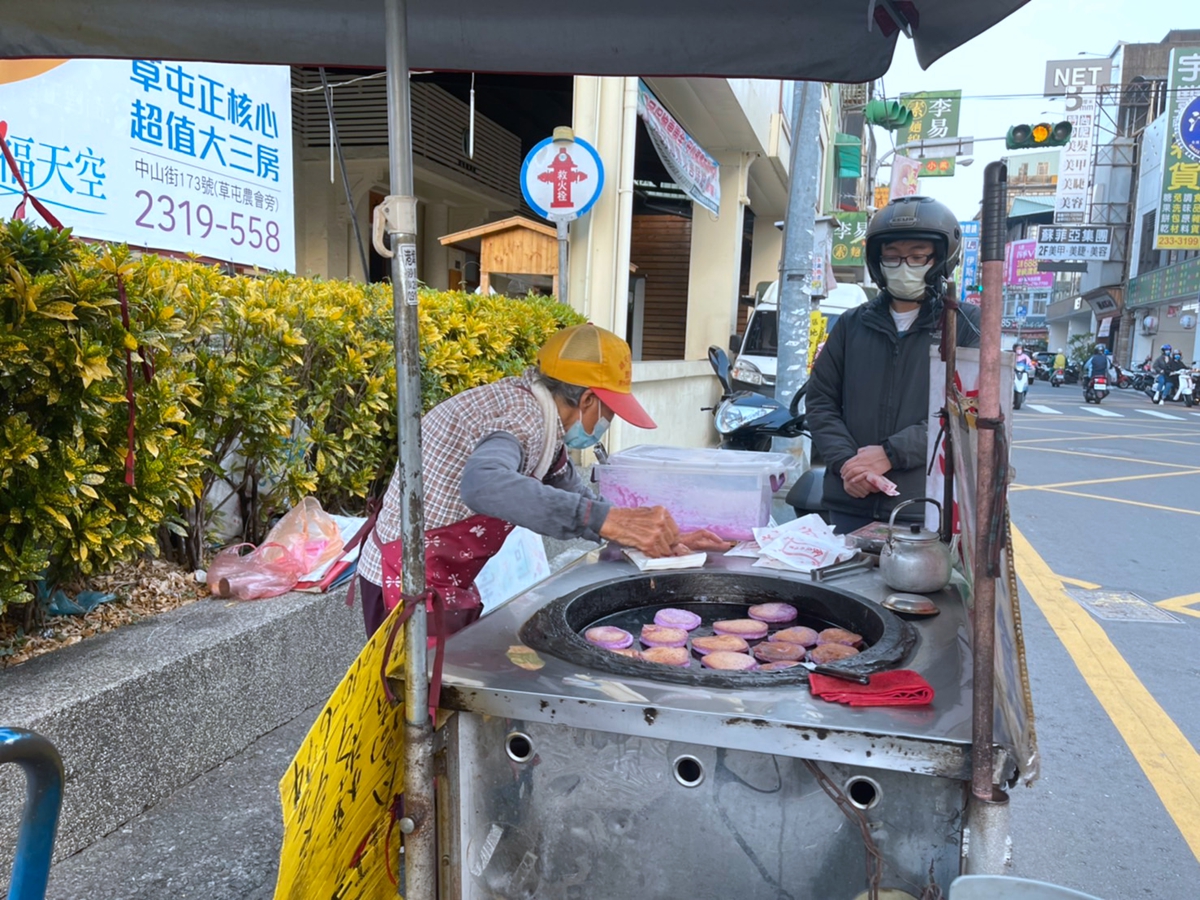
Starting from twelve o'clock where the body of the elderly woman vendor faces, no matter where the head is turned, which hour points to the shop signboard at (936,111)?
The shop signboard is roughly at 10 o'clock from the elderly woman vendor.

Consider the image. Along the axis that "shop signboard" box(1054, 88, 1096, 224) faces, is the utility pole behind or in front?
in front

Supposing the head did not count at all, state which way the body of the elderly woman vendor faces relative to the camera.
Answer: to the viewer's right

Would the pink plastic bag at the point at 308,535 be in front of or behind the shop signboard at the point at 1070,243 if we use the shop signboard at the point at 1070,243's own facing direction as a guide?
in front

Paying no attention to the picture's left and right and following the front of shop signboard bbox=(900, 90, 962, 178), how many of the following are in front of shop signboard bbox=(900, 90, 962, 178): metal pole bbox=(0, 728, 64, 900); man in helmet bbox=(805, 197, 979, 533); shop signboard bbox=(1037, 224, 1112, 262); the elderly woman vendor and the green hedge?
4

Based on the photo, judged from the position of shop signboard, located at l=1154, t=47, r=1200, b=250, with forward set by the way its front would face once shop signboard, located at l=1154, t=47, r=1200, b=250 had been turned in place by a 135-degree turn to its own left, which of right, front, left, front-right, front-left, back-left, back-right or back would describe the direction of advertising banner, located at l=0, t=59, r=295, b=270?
back-right

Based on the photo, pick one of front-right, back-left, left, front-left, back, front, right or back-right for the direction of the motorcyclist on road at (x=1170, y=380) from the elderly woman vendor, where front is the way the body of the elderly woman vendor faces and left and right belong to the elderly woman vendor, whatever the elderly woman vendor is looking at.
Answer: front-left

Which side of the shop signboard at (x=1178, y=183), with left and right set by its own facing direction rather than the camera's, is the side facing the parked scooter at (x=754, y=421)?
front
